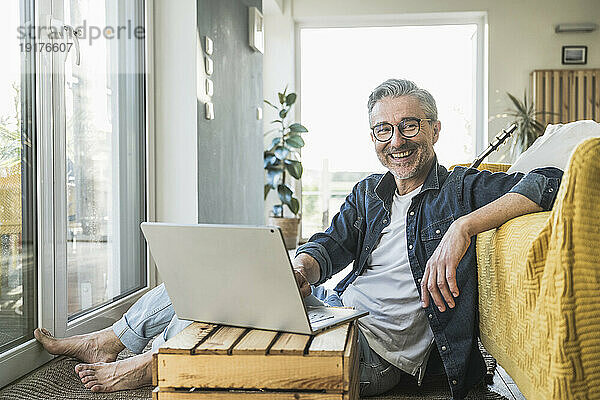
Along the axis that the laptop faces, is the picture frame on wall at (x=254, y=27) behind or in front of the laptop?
in front

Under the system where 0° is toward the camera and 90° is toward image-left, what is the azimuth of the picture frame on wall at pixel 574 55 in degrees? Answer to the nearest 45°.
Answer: approximately 0°

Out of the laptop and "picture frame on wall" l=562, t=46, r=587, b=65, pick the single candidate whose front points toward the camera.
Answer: the picture frame on wall

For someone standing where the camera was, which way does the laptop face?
facing away from the viewer and to the right of the viewer

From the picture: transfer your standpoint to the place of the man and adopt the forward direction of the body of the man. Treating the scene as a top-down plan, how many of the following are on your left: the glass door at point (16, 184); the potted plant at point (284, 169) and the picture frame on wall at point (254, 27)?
0

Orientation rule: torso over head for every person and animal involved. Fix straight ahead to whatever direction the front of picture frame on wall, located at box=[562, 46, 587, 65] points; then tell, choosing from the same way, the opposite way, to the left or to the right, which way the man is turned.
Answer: the same way

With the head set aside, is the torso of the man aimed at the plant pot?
no

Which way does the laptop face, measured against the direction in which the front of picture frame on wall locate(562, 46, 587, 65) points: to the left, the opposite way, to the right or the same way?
the opposite way

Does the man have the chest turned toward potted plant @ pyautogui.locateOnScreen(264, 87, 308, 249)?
no

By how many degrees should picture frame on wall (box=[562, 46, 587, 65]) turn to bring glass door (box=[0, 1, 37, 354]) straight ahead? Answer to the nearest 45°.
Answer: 0° — it already faces it

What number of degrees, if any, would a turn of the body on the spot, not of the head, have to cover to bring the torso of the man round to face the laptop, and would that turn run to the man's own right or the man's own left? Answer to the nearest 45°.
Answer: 0° — they already face it

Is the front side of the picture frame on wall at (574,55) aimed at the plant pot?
no

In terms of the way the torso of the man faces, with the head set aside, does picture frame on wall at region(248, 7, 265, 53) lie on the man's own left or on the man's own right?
on the man's own right

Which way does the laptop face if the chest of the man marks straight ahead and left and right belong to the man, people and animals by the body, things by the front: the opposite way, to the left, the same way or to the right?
the opposite way

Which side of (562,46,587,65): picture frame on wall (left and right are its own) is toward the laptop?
front

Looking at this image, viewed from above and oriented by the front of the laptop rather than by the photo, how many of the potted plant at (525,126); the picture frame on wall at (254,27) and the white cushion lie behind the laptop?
0

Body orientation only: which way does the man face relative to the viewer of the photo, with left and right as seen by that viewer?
facing the viewer and to the left of the viewer

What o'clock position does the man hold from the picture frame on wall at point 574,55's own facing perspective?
The man is roughly at 12 o'clock from the picture frame on wall.

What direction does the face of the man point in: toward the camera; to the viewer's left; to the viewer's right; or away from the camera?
toward the camera

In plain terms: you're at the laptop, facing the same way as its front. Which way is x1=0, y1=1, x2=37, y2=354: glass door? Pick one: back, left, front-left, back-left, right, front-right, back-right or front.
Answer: left
